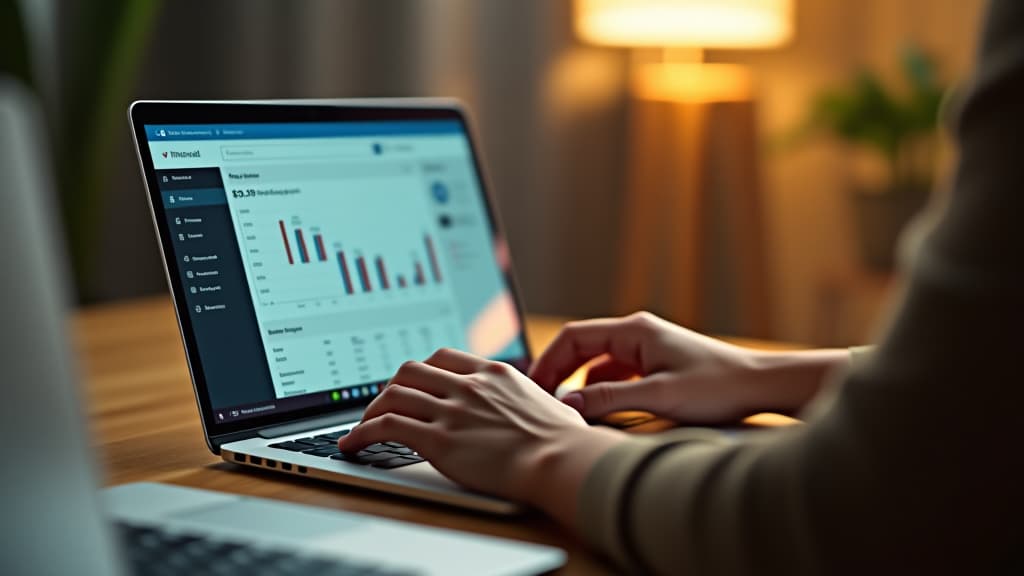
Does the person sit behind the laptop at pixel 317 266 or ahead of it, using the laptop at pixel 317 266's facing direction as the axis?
ahead

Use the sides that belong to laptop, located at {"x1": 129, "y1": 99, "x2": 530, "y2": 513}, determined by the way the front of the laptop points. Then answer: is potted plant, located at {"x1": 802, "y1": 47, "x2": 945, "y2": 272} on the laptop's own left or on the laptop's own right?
on the laptop's own left

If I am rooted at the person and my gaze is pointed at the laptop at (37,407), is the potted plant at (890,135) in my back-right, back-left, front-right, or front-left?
back-right

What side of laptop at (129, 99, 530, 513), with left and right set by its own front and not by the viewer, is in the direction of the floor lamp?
left

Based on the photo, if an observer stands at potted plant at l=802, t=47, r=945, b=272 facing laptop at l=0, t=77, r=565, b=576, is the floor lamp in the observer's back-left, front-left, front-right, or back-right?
front-right

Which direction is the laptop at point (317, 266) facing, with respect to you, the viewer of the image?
facing the viewer and to the right of the viewer

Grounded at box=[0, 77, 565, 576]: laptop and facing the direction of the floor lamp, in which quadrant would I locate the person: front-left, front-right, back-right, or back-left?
front-right

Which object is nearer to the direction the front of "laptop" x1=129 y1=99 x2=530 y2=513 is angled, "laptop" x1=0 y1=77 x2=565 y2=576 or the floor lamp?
the laptop

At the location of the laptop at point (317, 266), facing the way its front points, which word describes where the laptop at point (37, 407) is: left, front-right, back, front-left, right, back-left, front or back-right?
front-right
